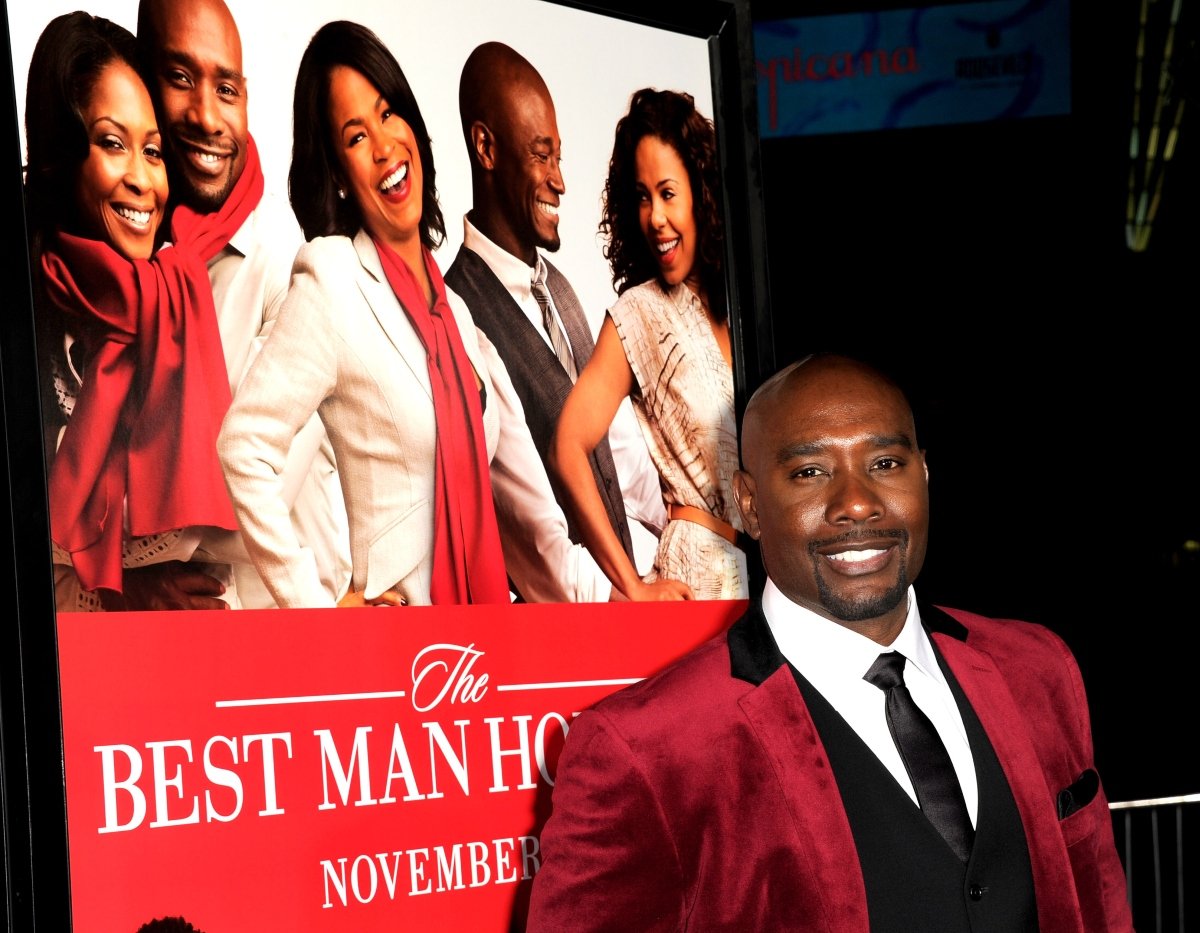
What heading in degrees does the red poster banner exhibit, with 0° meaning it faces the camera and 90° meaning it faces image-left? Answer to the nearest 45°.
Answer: approximately 315°

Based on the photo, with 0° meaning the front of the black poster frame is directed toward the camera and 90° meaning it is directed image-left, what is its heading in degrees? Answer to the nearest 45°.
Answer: approximately 315°

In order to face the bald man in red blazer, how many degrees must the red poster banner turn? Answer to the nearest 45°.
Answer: approximately 45° to its left

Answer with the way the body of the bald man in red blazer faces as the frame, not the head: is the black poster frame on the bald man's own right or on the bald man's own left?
on the bald man's own right

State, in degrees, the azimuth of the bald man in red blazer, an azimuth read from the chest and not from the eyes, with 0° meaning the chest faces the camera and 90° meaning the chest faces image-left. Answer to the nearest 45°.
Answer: approximately 315°
